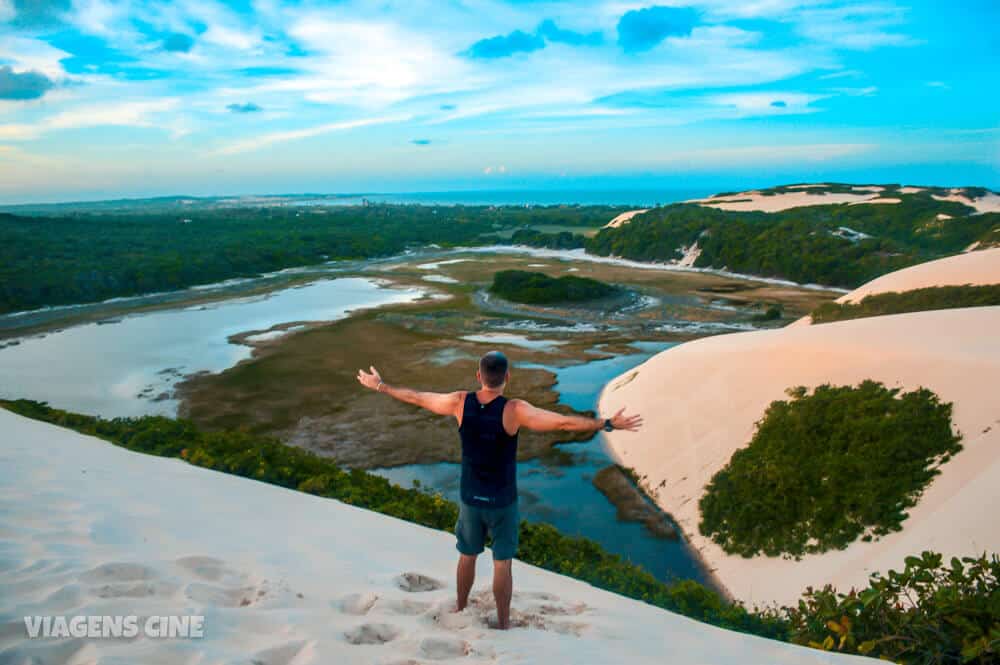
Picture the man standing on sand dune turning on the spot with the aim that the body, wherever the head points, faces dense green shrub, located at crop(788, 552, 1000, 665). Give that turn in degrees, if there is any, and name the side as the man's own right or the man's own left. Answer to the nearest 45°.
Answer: approximately 90° to the man's own right

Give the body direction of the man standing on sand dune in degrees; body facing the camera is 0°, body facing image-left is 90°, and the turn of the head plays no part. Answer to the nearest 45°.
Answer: approximately 180°

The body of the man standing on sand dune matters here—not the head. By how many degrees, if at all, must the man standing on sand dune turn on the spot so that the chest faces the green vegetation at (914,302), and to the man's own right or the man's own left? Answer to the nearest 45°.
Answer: approximately 45° to the man's own right

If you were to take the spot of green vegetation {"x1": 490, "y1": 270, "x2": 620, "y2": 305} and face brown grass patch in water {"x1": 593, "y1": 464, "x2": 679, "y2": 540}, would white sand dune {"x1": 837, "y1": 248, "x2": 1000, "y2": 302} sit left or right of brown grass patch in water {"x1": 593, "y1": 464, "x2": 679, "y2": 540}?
left

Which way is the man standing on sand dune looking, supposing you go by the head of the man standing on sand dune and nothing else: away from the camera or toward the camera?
away from the camera

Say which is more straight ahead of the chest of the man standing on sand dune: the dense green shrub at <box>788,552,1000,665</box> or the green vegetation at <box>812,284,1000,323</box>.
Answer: the green vegetation

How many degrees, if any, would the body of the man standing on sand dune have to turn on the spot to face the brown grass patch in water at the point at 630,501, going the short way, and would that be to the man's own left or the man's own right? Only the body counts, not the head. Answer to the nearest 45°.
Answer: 0° — they already face it

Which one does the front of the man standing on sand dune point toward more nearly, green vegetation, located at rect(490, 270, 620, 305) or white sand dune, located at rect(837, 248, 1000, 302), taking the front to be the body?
the green vegetation

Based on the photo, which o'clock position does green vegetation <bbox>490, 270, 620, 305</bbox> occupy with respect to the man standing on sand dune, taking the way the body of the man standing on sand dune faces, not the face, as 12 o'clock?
The green vegetation is roughly at 12 o'clock from the man standing on sand dune.

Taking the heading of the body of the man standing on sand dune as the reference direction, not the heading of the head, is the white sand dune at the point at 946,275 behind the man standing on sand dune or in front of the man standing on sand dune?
in front

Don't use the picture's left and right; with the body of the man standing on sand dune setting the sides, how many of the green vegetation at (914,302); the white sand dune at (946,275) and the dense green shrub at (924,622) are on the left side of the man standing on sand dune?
0

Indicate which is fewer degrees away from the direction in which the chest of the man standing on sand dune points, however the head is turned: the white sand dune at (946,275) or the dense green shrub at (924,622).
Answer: the white sand dune

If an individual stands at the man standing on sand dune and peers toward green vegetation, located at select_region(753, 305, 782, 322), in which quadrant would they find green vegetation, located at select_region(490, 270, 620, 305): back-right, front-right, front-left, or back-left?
front-left
